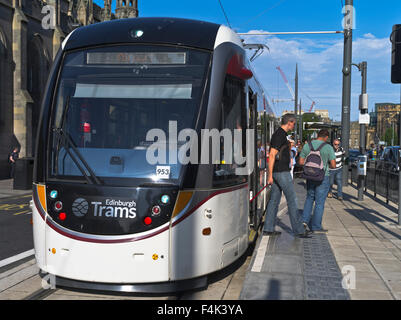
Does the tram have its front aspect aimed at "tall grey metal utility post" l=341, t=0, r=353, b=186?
no

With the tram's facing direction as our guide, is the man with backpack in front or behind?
behind

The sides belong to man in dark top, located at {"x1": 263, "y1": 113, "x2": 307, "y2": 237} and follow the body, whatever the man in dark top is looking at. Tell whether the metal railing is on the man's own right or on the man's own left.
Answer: on the man's own left

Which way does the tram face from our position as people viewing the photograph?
facing the viewer and to the left of the viewer

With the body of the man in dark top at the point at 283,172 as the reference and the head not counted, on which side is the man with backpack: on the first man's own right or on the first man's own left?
on the first man's own left

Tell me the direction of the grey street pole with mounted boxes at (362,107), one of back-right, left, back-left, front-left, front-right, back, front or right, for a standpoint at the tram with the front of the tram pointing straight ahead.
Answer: back

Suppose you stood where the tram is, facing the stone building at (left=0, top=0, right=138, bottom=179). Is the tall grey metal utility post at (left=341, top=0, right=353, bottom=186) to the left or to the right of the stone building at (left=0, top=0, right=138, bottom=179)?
right

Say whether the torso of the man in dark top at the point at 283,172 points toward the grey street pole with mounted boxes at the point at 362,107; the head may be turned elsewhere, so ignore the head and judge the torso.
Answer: no
